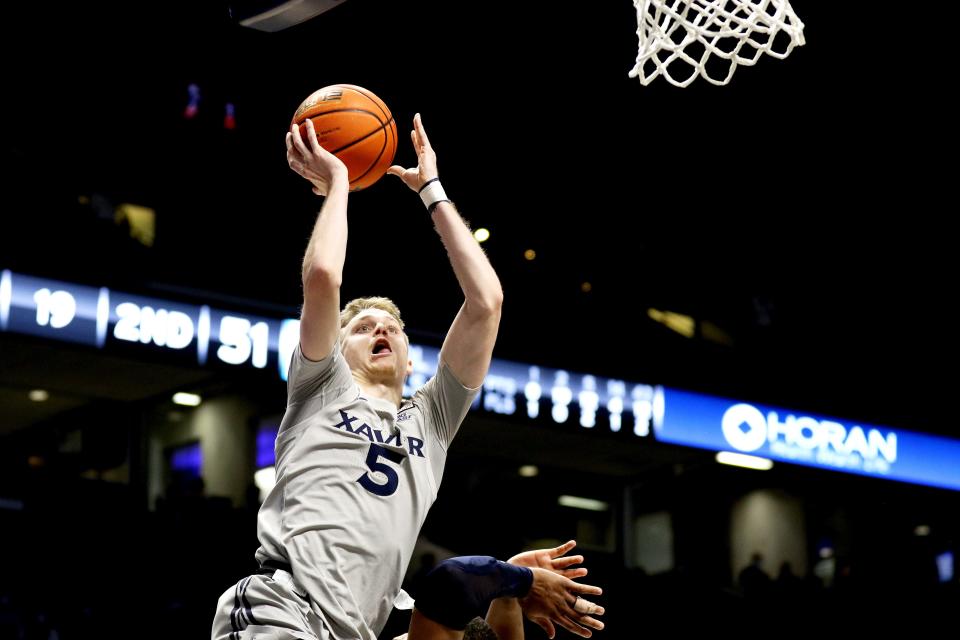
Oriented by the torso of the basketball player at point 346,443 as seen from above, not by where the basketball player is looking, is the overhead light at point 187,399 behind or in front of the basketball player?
behind

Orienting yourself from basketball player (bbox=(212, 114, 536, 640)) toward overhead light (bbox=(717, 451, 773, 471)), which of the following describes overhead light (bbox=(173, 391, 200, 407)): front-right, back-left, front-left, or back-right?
front-left

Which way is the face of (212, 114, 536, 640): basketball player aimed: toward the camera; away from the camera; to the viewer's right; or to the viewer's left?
toward the camera

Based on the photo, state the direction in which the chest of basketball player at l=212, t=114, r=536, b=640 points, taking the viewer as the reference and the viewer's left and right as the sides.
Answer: facing the viewer and to the right of the viewer

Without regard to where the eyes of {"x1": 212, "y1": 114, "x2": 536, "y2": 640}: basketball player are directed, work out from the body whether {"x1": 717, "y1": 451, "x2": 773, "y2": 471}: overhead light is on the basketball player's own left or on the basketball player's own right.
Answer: on the basketball player's own left

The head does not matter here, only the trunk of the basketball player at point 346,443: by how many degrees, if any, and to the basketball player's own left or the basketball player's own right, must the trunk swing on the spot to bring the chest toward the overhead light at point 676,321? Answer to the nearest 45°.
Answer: approximately 135° to the basketball player's own left
